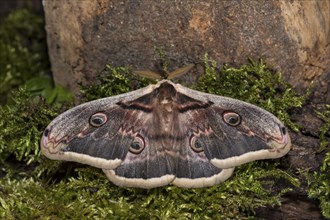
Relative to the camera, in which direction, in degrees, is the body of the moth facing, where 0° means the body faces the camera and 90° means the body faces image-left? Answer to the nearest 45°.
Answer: approximately 180°
